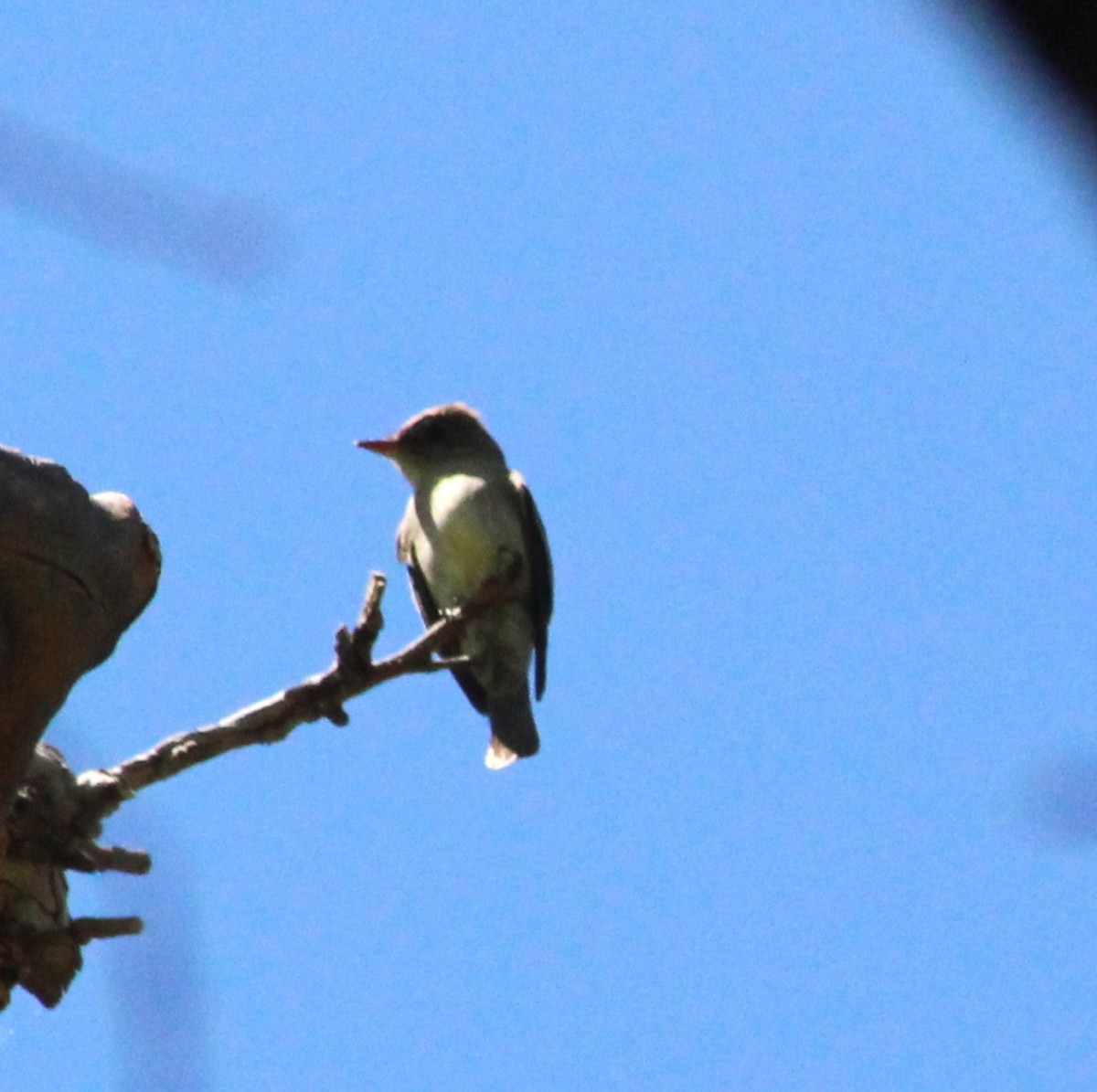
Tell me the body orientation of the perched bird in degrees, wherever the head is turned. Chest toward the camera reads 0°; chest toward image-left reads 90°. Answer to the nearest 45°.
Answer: approximately 45°
